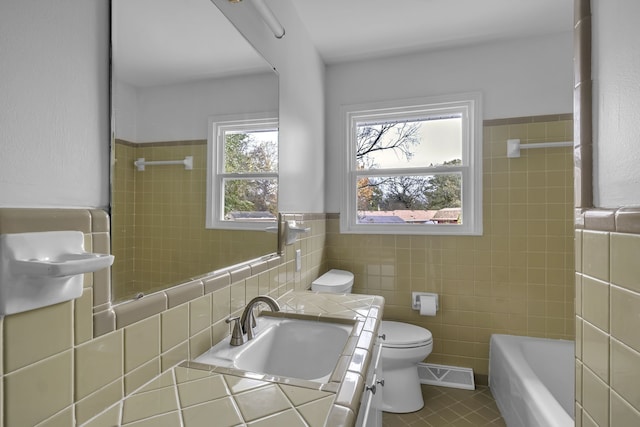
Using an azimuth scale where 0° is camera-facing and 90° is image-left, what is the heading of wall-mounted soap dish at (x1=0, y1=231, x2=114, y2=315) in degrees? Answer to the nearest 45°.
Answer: approximately 315°

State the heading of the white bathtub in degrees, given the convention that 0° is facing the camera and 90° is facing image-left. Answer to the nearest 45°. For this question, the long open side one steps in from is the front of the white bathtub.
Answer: approximately 90°

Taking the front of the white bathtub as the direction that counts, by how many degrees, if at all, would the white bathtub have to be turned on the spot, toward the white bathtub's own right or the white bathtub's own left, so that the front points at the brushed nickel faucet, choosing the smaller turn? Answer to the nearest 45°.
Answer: approximately 45° to the white bathtub's own left

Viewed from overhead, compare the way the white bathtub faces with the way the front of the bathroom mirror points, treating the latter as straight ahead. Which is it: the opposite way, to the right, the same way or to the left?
the opposite way

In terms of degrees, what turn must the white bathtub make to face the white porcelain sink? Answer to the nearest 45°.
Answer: approximately 45° to its left

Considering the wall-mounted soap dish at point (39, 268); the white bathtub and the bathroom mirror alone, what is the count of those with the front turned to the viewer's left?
1

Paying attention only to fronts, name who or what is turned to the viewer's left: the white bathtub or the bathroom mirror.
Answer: the white bathtub
